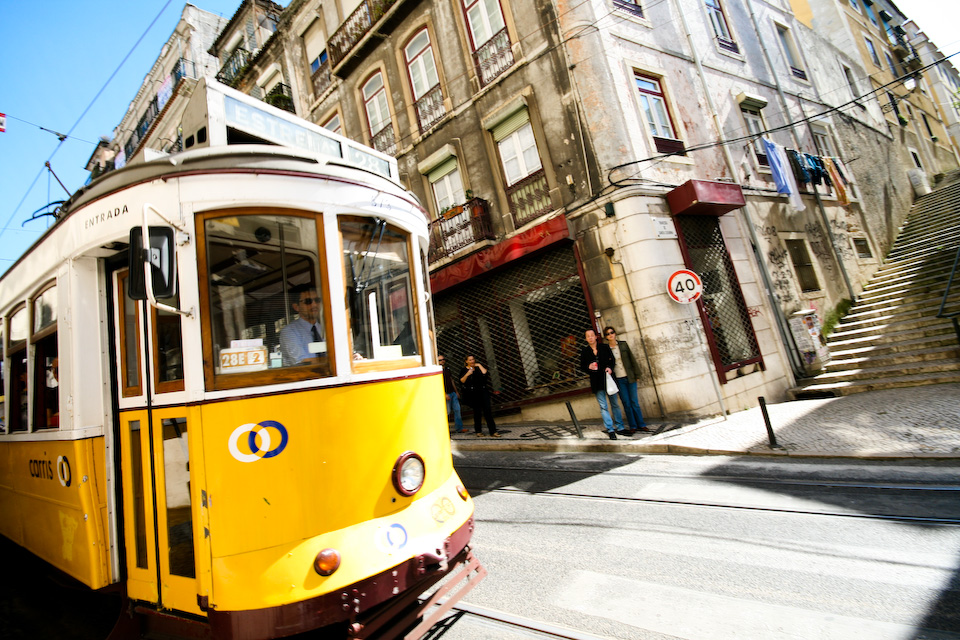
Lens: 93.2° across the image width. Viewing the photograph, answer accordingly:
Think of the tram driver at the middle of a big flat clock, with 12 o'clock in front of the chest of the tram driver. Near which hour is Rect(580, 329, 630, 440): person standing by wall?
The person standing by wall is roughly at 9 o'clock from the tram driver.

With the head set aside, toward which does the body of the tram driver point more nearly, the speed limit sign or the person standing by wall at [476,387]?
the speed limit sign

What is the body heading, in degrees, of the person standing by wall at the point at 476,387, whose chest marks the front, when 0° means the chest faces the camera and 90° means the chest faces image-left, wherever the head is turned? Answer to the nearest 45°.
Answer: approximately 0°

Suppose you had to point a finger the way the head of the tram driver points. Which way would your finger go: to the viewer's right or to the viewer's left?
to the viewer's right

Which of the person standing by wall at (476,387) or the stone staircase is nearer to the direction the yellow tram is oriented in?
the stone staircase

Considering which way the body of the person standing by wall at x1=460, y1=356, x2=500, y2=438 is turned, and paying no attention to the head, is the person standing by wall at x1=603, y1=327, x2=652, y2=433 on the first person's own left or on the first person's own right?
on the first person's own left

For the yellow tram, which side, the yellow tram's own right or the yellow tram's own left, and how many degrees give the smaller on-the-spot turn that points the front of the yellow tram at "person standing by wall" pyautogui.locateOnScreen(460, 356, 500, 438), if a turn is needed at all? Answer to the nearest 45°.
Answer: approximately 90° to the yellow tram's own left

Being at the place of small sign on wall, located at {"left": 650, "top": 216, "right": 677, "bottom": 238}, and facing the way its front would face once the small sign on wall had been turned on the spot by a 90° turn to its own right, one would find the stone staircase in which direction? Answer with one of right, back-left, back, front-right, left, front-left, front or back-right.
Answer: back-right
